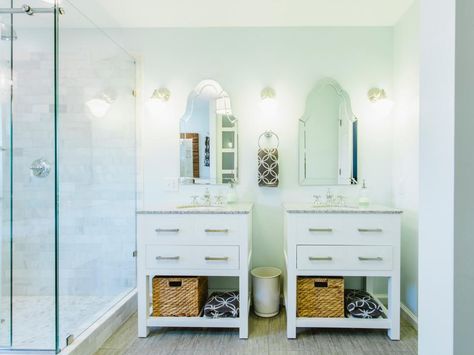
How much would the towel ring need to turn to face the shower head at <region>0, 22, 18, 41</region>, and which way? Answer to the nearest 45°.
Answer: approximately 90° to its right

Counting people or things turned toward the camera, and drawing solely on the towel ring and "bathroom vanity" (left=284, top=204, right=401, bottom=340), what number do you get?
2

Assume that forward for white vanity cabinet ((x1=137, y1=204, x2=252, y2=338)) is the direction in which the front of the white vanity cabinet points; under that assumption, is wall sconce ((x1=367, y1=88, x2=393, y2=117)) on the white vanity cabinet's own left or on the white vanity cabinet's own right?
on the white vanity cabinet's own left

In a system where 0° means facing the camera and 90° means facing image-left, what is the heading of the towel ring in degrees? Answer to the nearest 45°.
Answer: approximately 0°

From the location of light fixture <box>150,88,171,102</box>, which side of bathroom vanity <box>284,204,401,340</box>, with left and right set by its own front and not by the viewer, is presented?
right

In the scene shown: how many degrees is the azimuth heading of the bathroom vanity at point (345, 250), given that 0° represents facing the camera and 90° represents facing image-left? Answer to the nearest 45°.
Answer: approximately 0°

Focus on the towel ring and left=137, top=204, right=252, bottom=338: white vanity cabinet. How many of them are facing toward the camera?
2
